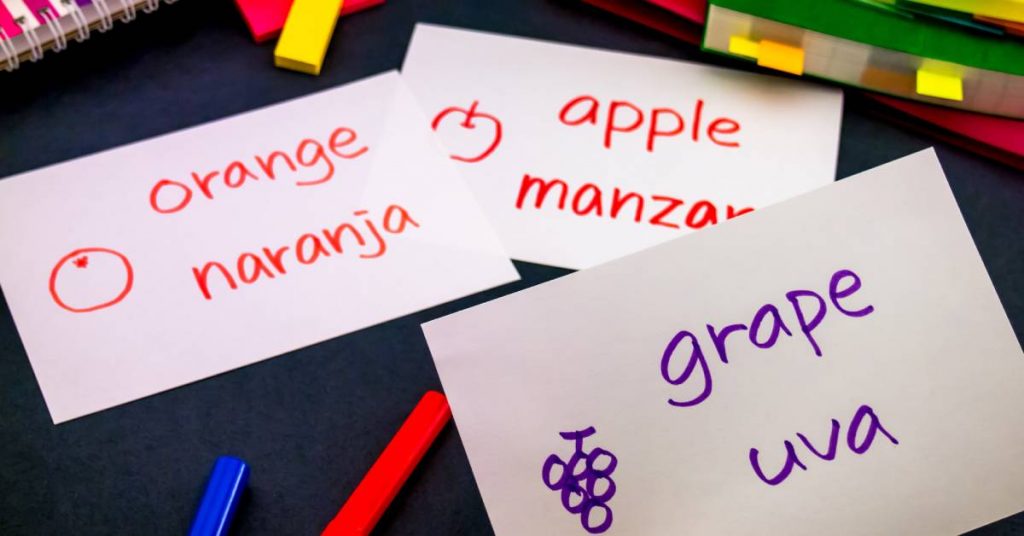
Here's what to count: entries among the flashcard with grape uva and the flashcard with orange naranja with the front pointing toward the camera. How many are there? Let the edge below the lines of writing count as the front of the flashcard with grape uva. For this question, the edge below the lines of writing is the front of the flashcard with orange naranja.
2
